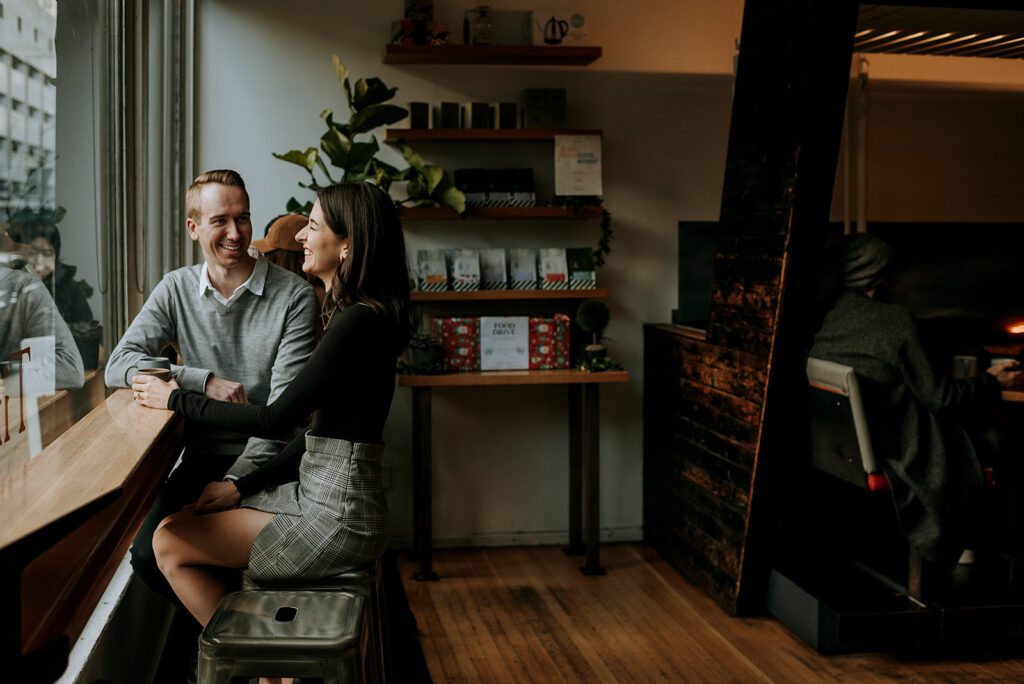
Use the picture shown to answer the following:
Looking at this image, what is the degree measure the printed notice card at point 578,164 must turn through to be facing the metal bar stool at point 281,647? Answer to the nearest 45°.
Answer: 0° — it already faces it

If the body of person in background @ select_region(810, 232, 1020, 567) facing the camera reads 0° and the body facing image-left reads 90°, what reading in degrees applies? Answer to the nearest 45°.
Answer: approximately 225°

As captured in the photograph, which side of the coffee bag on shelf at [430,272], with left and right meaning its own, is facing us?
front

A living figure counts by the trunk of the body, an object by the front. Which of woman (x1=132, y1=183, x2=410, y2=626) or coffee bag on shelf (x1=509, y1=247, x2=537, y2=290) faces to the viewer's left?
the woman

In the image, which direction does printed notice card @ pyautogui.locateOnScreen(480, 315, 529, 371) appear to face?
toward the camera

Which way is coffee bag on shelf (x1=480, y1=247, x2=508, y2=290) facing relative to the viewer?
toward the camera

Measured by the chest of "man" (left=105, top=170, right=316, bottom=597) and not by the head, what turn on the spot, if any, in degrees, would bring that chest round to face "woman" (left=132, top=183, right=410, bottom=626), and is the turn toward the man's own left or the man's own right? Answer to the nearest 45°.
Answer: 0° — they already face them

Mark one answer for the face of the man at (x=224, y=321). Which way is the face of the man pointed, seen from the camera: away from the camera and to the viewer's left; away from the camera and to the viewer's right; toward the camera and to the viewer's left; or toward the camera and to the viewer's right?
toward the camera and to the viewer's right

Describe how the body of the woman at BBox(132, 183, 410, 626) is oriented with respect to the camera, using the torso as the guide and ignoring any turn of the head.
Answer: to the viewer's left
